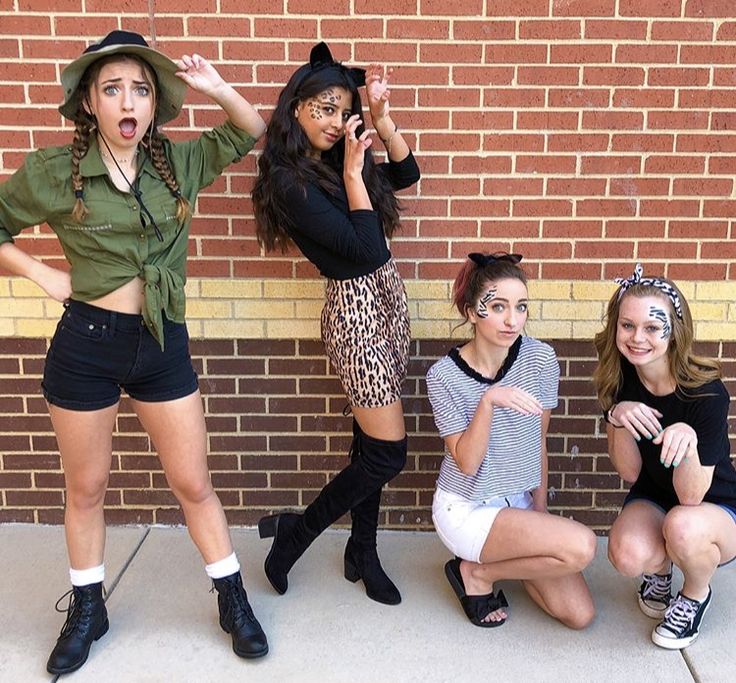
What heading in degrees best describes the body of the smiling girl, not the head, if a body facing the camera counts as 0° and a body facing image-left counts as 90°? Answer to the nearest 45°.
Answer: approximately 45°
